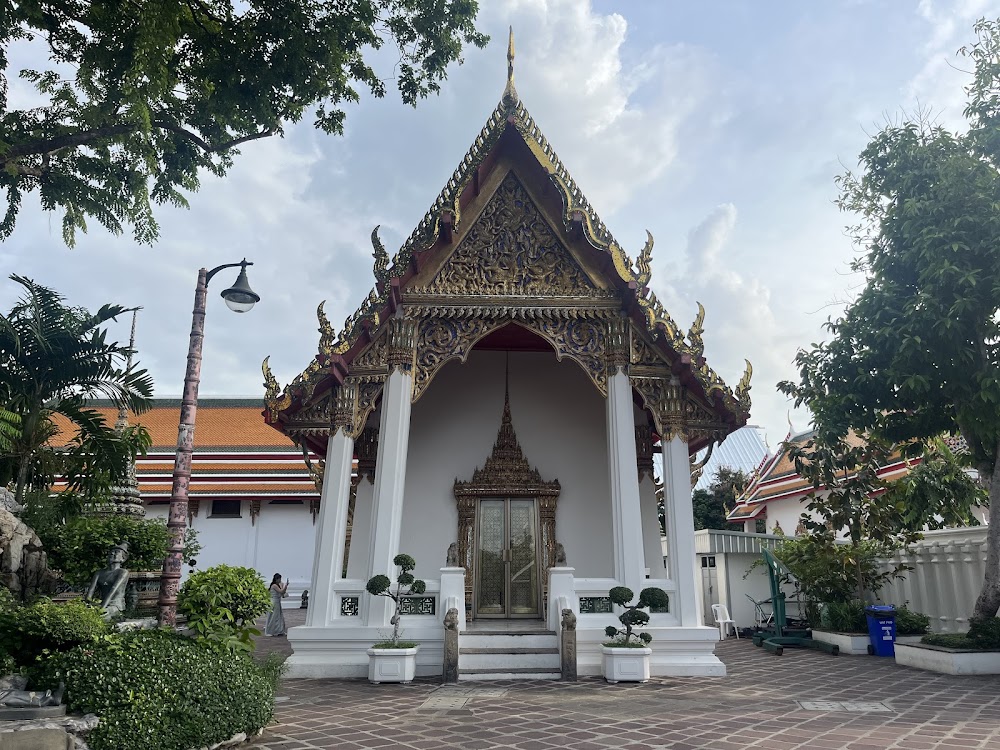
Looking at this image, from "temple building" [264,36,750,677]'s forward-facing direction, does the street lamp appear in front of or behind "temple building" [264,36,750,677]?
in front

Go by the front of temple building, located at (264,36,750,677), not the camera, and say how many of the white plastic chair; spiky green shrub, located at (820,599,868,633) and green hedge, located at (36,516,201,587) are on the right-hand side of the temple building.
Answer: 1

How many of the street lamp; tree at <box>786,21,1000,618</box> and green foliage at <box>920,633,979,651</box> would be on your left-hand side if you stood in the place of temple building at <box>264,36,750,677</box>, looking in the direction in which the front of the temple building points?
2

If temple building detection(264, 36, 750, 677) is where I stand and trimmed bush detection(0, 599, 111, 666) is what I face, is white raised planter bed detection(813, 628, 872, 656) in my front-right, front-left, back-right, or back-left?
back-left

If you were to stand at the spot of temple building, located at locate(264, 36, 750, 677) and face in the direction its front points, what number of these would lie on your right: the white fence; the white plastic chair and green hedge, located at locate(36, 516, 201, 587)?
1

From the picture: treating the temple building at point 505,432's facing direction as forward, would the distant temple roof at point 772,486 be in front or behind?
behind

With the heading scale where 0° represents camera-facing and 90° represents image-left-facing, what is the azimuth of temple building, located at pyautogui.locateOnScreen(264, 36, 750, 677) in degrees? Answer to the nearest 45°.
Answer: approximately 0°

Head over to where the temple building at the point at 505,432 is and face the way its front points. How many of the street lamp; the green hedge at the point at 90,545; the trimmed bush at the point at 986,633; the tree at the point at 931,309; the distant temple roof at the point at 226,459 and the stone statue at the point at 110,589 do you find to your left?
2

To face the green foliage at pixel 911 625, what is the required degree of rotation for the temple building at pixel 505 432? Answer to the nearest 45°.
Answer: approximately 90° to its left

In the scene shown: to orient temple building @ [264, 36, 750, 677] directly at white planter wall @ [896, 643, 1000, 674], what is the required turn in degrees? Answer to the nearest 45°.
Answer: approximately 90° to its left

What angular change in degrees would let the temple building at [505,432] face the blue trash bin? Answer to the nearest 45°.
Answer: approximately 90° to its left

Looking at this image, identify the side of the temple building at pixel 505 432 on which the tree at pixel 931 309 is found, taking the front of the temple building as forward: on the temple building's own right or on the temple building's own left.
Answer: on the temple building's own left

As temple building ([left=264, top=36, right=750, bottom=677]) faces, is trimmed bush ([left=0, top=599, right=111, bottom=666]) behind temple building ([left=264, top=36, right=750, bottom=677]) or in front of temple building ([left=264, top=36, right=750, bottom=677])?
in front

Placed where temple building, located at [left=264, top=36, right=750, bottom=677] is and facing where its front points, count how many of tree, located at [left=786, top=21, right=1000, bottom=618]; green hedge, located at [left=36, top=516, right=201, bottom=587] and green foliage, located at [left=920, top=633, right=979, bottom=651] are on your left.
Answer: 2
